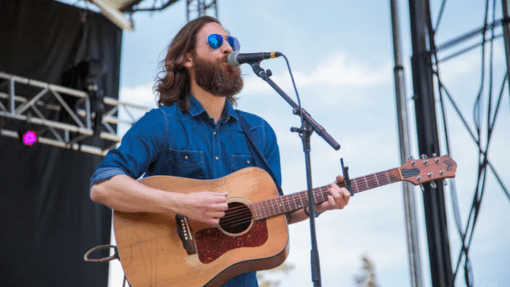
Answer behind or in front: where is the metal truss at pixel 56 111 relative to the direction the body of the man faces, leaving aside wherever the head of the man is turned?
behind

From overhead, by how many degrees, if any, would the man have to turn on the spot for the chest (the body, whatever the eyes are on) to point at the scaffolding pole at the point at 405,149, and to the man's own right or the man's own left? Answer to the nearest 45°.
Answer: approximately 90° to the man's own left

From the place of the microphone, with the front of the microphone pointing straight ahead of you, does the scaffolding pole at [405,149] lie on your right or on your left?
on your right

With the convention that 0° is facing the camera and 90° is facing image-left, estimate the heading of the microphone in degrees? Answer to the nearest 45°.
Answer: approximately 90°

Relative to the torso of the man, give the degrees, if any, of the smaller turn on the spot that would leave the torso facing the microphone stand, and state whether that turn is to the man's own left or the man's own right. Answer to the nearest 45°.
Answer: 0° — they already face it

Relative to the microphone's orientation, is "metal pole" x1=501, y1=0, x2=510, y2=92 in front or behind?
behind

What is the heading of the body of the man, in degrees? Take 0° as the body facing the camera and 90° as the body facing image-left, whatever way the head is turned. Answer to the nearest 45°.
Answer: approximately 315°

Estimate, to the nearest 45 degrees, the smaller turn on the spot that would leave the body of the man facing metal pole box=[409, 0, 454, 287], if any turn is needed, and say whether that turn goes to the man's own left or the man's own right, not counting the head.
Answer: approximately 90° to the man's own left
